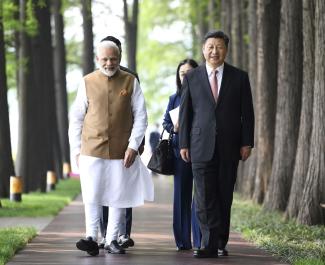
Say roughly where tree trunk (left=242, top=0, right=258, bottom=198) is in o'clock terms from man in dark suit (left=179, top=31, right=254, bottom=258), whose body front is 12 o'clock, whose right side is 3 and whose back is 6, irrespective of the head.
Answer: The tree trunk is roughly at 6 o'clock from the man in dark suit.

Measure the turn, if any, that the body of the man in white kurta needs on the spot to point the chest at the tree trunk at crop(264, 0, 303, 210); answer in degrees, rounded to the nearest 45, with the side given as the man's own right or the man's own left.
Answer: approximately 135° to the man's own left

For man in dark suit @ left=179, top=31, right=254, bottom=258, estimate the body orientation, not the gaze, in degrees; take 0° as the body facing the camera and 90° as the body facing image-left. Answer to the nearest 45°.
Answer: approximately 0°

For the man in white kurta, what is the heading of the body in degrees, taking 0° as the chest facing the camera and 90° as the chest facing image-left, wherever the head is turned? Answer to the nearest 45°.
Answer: approximately 0°

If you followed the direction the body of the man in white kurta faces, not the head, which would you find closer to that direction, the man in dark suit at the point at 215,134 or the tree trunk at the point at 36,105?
the man in dark suit

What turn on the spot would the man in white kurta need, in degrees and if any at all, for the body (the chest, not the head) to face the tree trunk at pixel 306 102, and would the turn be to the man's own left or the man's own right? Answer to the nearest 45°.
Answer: approximately 135° to the man's own left

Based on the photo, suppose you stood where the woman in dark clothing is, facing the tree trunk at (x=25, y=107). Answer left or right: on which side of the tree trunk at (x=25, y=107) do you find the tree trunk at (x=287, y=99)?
right

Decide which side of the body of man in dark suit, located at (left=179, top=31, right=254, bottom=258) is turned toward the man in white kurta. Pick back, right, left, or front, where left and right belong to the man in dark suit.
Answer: right

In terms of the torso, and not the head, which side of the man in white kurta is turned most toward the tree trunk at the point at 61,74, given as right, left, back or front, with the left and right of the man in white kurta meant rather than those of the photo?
back

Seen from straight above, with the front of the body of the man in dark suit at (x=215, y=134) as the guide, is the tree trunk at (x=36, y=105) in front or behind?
behind
